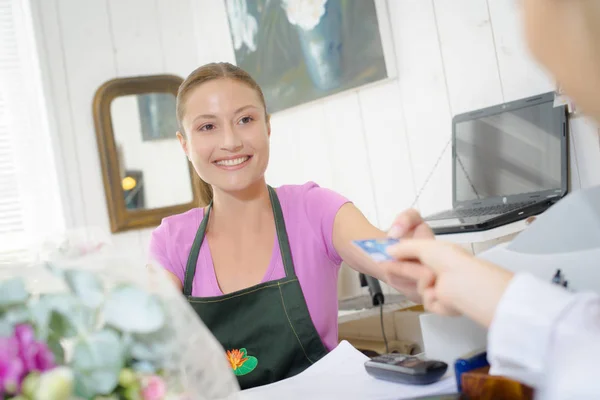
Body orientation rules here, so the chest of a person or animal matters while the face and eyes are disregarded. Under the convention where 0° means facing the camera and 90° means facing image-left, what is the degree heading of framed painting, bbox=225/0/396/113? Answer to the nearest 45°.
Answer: approximately 0°

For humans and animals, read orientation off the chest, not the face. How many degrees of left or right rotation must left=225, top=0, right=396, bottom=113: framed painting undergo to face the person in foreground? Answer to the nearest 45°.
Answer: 0° — it already faces them

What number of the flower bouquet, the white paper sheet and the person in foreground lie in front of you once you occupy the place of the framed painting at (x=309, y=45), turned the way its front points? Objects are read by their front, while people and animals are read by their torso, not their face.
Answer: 3

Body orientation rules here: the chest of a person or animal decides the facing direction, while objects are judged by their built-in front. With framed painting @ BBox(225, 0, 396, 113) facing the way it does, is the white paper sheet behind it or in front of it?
in front

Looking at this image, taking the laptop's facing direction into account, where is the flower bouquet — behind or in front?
in front
